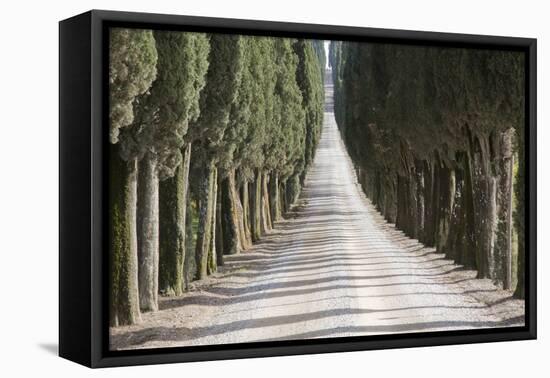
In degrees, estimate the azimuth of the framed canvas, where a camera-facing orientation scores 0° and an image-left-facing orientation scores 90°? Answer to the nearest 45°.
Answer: approximately 315°
